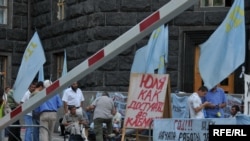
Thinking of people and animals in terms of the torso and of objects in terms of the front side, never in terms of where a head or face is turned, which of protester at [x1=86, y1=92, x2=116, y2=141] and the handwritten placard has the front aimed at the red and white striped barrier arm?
the handwritten placard

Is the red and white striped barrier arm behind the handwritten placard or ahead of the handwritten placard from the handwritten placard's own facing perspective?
ahead

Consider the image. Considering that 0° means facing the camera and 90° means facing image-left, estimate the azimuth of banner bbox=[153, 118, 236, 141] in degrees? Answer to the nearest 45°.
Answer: approximately 0°

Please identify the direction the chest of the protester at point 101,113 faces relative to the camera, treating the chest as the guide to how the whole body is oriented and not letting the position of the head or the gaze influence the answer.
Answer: away from the camera

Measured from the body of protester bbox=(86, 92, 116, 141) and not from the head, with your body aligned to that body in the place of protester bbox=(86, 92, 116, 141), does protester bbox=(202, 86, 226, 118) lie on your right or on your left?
on your right

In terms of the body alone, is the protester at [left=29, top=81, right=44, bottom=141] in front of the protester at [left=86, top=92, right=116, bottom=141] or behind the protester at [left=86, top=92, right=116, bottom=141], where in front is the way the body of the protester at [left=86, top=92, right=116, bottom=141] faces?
behind

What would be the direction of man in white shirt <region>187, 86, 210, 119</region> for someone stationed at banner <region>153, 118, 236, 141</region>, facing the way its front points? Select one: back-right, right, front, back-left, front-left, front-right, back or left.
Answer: back

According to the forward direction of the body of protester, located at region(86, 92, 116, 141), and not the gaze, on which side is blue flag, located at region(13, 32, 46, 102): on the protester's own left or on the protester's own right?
on the protester's own left
